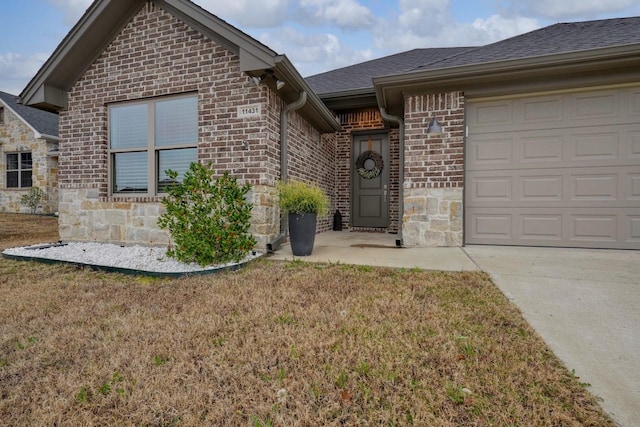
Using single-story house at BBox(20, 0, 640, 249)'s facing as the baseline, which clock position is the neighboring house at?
The neighboring house is roughly at 4 o'clock from the single-story house.

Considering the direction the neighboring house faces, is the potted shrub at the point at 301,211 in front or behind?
in front

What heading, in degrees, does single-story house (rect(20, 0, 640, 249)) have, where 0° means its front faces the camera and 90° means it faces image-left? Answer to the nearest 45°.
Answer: approximately 0°

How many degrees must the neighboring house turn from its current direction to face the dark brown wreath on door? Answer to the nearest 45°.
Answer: approximately 45° to its left

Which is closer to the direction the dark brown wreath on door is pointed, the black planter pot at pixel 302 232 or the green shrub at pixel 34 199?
the black planter pot

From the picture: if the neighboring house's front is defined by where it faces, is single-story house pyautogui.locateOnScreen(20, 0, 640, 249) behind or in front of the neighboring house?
in front

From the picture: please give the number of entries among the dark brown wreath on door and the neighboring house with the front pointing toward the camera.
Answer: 2

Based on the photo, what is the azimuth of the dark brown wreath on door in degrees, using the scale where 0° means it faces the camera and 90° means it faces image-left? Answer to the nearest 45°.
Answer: approximately 0°
